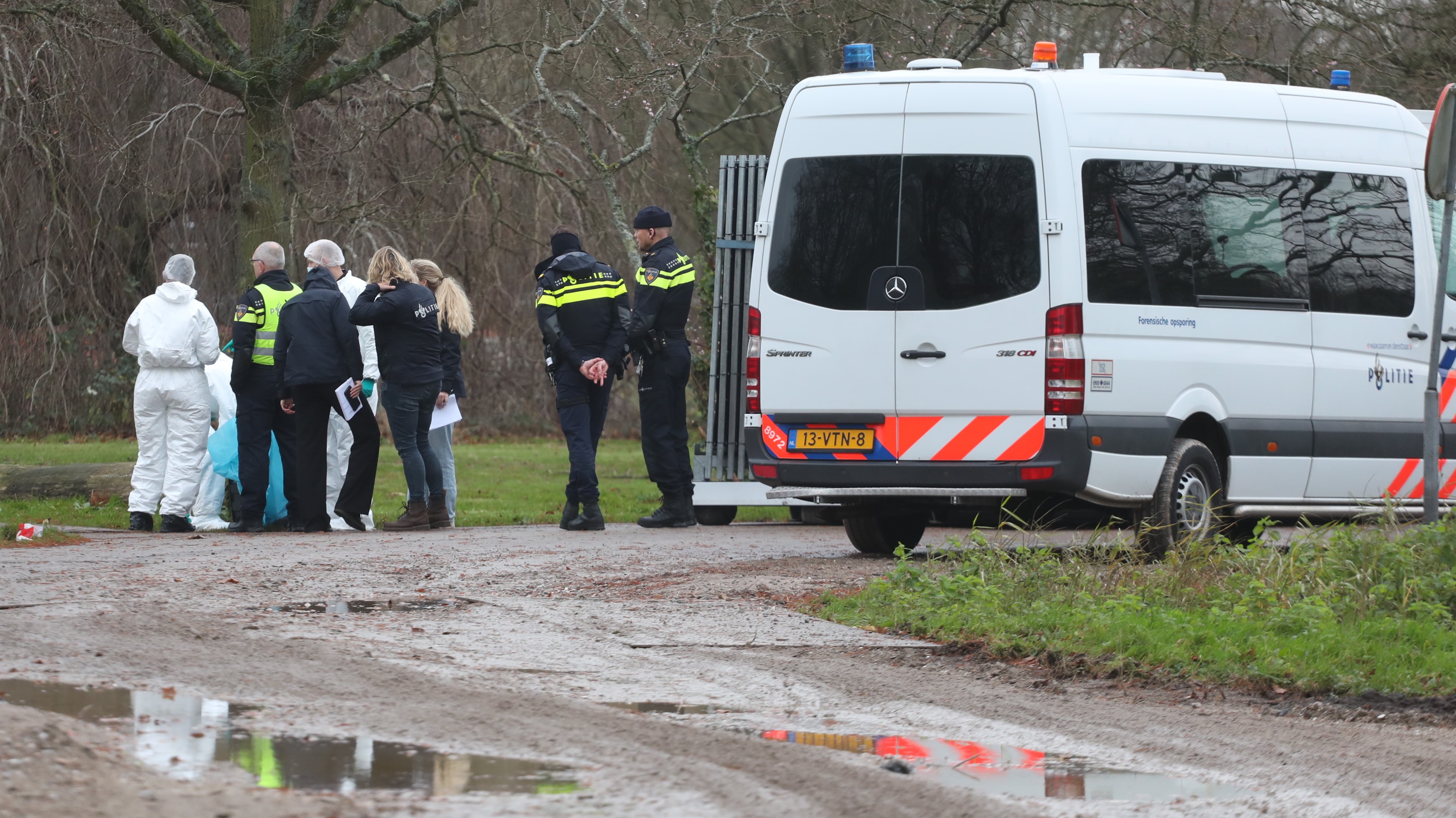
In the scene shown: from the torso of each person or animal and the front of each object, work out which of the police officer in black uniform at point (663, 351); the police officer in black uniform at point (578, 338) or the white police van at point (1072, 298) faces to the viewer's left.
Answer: the police officer in black uniform at point (663, 351)

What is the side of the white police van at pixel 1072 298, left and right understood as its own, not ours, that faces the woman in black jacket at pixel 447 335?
left

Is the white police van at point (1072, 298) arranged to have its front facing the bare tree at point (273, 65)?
no

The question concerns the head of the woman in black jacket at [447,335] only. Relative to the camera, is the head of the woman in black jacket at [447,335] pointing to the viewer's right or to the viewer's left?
to the viewer's left

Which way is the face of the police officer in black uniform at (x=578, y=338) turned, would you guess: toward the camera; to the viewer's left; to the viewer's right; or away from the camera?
away from the camera

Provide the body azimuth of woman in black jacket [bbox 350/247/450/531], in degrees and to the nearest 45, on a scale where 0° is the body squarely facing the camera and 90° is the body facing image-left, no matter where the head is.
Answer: approximately 135°

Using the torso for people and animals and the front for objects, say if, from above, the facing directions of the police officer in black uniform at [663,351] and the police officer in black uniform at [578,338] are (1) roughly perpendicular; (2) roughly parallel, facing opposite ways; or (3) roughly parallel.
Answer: roughly perpendicular

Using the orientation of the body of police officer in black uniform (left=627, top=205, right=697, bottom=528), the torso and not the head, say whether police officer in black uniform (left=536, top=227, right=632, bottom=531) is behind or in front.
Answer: in front

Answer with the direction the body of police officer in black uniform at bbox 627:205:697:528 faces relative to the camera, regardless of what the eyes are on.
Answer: to the viewer's left

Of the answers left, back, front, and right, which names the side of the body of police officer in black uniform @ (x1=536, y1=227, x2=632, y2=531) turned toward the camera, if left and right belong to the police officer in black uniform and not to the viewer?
back

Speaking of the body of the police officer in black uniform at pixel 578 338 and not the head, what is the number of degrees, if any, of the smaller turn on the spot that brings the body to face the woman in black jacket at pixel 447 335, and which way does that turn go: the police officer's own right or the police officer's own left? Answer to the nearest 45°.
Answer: approximately 45° to the police officer's own left
